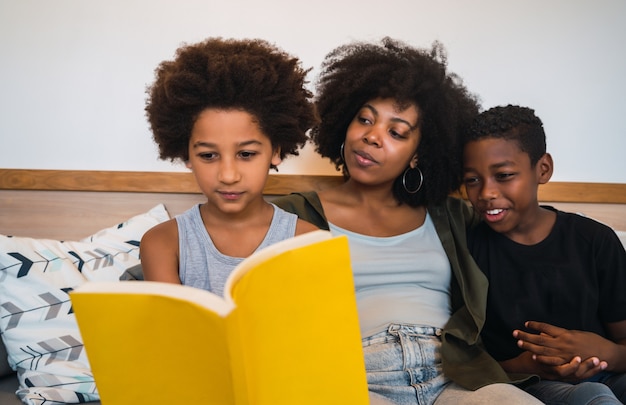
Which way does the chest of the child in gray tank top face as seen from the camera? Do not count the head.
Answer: toward the camera

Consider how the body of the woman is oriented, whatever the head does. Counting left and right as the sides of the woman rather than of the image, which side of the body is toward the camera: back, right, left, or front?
front

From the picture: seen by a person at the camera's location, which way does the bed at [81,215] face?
facing the viewer

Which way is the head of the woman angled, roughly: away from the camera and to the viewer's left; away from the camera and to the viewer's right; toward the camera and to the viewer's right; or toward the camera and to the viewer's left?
toward the camera and to the viewer's left

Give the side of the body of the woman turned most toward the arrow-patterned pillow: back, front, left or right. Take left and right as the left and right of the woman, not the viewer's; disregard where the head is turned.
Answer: right

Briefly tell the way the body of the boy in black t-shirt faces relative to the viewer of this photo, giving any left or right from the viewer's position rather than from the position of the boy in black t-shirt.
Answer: facing the viewer and to the left of the viewer

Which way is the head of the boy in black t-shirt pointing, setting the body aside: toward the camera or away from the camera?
toward the camera

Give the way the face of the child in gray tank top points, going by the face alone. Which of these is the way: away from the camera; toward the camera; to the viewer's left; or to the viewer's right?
toward the camera

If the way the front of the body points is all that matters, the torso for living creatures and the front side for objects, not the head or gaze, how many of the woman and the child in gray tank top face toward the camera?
2
